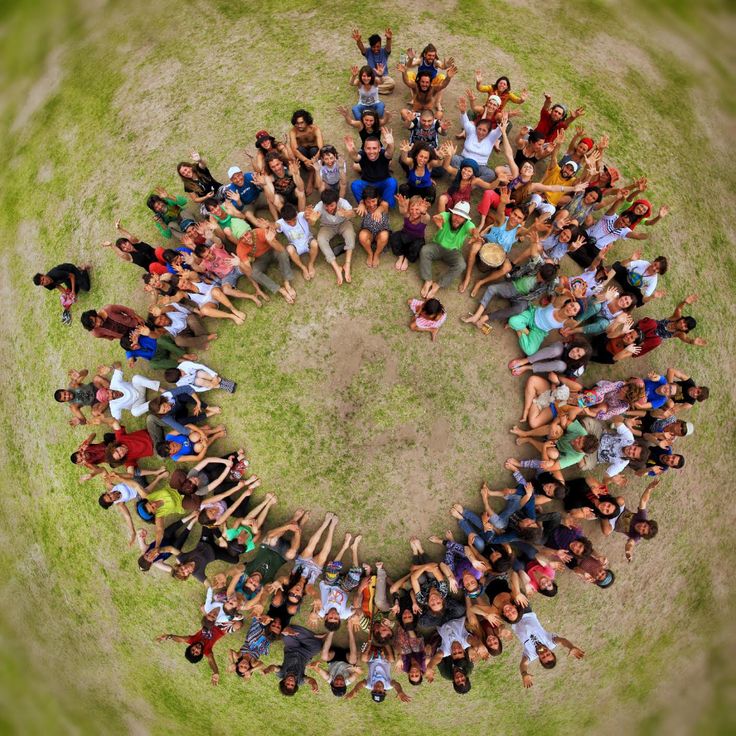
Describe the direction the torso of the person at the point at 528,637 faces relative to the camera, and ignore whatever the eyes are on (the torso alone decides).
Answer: toward the camera

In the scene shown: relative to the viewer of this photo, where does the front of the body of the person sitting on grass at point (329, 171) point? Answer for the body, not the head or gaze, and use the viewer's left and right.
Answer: facing the viewer

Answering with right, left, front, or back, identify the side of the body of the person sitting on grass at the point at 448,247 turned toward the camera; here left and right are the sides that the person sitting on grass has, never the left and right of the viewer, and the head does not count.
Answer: front

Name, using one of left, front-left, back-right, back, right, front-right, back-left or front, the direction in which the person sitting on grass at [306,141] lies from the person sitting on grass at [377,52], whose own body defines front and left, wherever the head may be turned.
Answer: front

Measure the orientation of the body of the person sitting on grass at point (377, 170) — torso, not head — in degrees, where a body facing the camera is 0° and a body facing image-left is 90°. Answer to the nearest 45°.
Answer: approximately 0°

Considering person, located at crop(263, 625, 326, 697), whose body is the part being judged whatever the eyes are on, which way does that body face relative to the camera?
toward the camera

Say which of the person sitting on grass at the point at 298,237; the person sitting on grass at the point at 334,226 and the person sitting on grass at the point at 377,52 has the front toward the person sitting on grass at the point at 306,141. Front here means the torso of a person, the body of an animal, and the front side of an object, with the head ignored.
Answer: the person sitting on grass at the point at 377,52

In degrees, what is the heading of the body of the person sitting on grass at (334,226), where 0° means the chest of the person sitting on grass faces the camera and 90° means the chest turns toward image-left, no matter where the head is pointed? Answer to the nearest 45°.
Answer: approximately 0°

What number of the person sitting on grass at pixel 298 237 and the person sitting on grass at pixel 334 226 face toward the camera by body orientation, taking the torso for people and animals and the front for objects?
2
